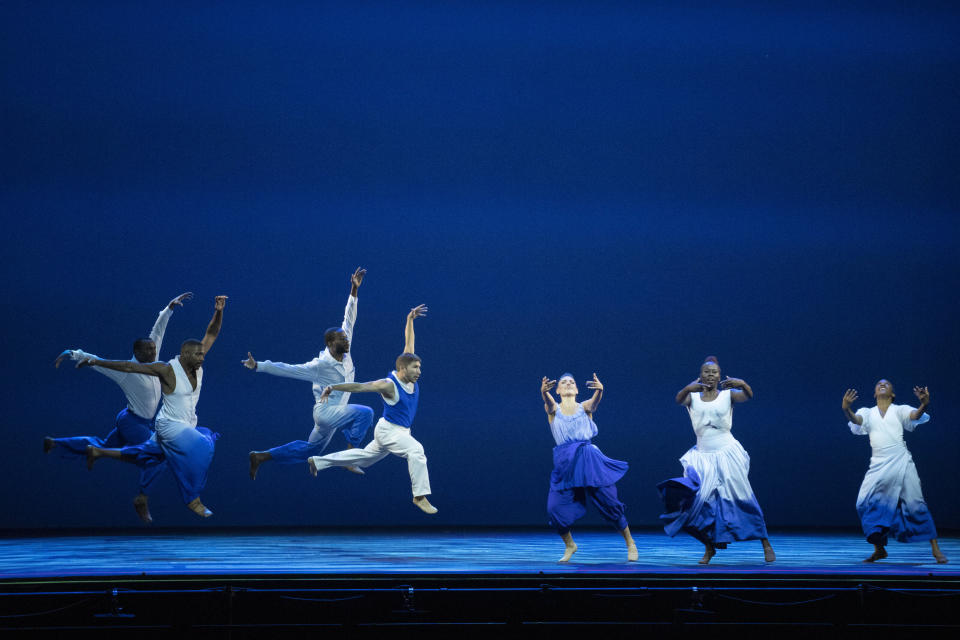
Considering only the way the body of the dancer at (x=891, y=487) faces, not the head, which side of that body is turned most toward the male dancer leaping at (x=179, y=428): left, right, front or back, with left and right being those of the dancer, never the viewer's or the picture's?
right

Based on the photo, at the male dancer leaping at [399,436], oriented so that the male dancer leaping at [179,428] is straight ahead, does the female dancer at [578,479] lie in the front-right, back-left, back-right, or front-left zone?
back-left
